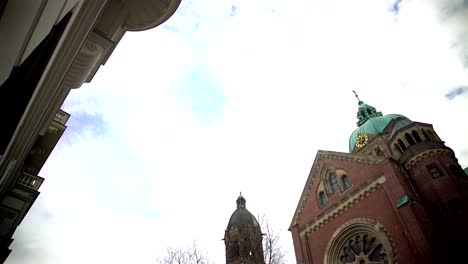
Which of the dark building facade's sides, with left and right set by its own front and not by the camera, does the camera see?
right

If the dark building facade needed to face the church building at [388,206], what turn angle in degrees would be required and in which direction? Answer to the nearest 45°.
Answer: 0° — it already faces it
